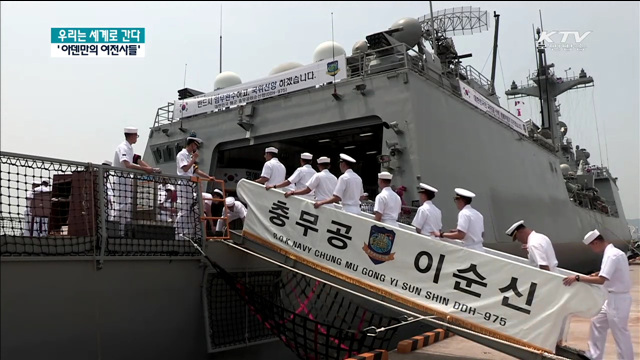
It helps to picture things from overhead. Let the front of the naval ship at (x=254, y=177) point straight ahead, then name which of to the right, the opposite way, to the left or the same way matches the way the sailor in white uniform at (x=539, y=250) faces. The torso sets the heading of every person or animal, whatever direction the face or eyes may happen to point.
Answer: to the left

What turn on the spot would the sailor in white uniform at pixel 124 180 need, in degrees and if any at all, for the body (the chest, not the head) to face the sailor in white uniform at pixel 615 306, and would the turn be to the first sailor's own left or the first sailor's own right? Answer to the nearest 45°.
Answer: approximately 45° to the first sailor's own right

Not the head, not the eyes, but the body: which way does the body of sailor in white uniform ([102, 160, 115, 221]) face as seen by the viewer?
to the viewer's right

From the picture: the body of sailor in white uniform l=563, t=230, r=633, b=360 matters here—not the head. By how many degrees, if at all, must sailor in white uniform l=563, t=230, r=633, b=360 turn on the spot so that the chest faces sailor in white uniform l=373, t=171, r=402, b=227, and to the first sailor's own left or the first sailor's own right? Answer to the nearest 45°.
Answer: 0° — they already face them

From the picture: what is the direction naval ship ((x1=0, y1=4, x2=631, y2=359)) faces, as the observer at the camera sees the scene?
facing away from the viewer and to the right of the viewer

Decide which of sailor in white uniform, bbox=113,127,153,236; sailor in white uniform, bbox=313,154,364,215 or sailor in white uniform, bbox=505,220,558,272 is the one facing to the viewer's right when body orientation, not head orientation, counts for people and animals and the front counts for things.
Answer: sailor in white uniform, bbox=113,127,153,236

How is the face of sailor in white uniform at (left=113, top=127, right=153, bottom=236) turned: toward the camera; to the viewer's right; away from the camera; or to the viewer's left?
to the viewer's right

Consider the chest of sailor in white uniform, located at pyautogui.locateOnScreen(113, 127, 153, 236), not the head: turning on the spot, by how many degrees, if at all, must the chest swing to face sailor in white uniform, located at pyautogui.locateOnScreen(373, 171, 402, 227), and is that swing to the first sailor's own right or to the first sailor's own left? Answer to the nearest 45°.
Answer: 0° — they already face them

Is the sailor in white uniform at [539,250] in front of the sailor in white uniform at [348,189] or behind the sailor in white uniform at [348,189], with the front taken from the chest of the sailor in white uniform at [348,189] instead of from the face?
behind

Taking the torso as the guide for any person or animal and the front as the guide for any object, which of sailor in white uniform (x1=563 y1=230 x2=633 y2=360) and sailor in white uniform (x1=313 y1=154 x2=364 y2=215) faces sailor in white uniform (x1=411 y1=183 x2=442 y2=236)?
sailor in white uniform (x1=563 y1=230 x2=633 y2=360)
